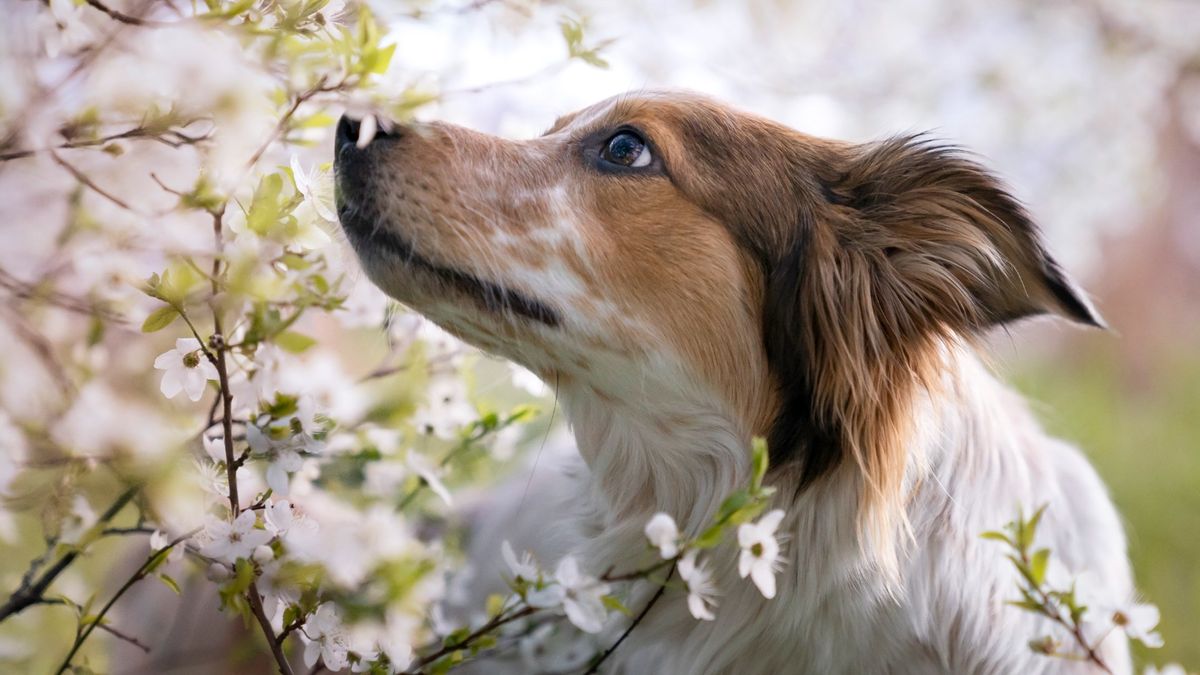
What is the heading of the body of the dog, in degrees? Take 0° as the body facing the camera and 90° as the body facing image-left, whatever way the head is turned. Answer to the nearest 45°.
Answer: approximately 90°
